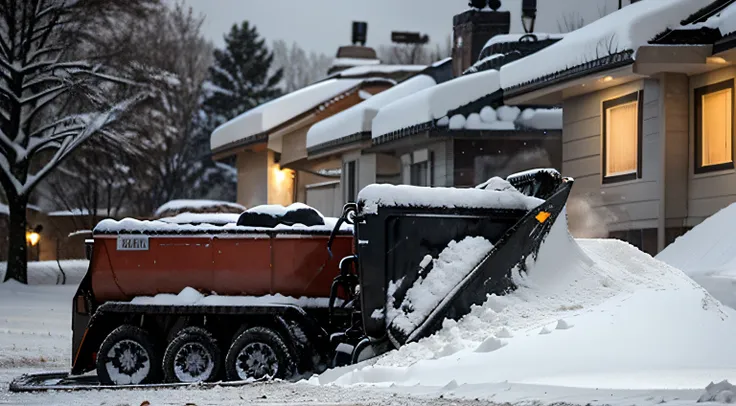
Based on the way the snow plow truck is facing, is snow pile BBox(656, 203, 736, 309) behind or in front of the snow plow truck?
in front

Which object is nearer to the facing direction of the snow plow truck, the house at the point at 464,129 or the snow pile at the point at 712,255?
the snow pile

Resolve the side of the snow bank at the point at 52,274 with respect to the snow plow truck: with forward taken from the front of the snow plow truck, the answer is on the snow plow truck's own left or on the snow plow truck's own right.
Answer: on the snow plow truck's own left

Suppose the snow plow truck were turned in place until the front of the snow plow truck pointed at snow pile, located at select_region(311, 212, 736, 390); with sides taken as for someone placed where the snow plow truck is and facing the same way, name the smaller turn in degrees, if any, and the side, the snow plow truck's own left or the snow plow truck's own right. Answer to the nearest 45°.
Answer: approximately 45° to the snow plow truck's own right

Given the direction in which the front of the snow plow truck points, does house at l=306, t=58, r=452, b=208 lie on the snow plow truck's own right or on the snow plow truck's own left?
on the snow plow truck's own left

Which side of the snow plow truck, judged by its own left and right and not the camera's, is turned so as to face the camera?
right

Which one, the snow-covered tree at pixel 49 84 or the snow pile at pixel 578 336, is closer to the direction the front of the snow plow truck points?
the snow pile

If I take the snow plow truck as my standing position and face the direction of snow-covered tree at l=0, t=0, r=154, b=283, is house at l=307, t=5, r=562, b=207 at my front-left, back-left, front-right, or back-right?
front-right

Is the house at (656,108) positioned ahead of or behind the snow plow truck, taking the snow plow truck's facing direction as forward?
ahead
